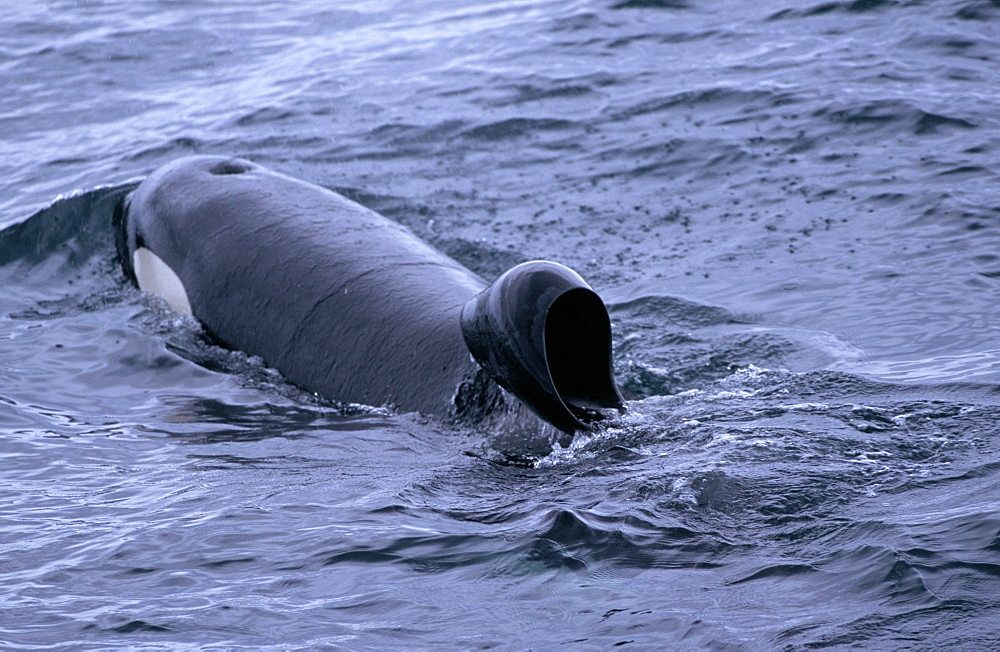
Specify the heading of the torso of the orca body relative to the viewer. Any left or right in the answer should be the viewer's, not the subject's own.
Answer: facing away from the viewer and to the left of the viewer
